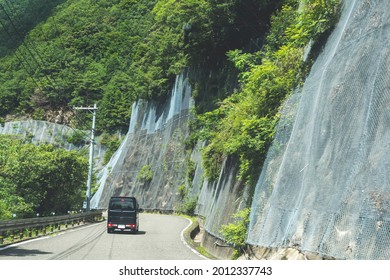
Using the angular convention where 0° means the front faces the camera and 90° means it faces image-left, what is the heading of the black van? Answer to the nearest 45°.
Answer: approximately 180°
